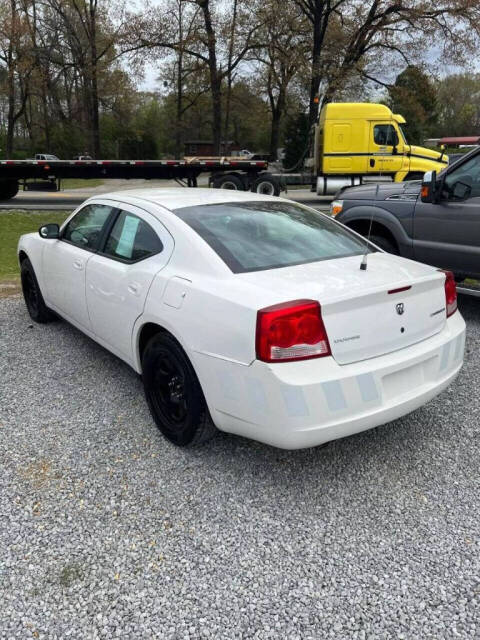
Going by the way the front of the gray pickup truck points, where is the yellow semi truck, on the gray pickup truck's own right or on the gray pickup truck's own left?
on the gray pickup truck's own right

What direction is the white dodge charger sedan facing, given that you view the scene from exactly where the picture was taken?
facing away from the viewer and to the left of the viewer

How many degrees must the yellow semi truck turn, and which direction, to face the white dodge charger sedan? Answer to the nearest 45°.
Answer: approximately 90° to its right

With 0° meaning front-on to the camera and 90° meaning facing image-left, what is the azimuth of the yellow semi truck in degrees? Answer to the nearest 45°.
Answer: approximately 270°

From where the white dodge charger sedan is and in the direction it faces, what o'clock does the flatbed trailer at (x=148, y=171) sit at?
The flatbed trailer is roughly at 1 o'clock from the white dodge charger sedan.

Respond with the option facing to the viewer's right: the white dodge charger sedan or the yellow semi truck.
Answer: the yellow semi truck

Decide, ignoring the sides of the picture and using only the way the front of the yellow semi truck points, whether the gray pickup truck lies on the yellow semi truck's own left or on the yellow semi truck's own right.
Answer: on the yellow semi truck's own right

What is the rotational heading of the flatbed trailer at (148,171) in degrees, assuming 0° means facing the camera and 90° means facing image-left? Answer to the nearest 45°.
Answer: approximately 270°

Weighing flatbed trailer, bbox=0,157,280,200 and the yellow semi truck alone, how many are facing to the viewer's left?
0

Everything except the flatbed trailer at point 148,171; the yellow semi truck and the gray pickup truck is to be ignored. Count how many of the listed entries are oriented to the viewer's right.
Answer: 2

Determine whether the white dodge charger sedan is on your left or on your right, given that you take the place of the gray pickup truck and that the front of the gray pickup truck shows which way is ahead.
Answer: on your left

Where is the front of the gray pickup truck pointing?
to the viewer's left
